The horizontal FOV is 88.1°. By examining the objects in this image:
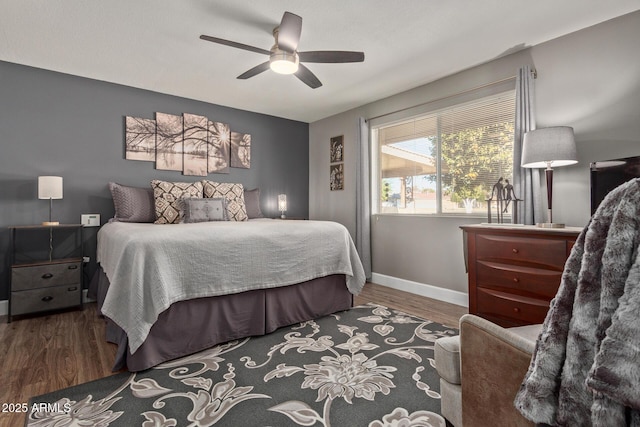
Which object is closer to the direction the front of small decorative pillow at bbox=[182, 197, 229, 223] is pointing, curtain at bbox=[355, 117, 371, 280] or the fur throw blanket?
the fur throw blanket

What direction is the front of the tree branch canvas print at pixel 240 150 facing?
toward the camera

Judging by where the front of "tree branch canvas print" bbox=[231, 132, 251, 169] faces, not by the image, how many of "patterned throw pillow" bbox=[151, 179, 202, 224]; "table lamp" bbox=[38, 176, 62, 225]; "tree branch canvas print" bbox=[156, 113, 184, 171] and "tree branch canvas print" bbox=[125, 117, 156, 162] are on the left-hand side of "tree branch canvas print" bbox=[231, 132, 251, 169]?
0

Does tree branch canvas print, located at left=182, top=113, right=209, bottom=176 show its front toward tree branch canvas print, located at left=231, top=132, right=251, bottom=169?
no

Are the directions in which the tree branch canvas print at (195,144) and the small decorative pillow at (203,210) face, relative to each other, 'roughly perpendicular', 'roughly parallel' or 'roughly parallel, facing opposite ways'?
roughly parallel

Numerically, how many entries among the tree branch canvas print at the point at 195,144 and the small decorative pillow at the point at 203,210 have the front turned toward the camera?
2

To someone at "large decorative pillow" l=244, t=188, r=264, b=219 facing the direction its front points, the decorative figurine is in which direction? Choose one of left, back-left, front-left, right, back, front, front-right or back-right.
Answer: front

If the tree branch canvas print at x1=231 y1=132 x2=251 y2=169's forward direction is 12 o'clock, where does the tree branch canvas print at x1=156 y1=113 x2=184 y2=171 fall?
the tree branch canvas print at x1=156 y1=113 x2=184 y2=171 is roughly at 2 o'clock from the tree branch canvas print at x1=231 y1=132 x2=251 y2=169.

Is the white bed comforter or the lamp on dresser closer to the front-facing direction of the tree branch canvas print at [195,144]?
the white bed comforter

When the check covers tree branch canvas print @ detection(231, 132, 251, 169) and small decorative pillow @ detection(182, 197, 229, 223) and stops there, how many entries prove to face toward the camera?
2

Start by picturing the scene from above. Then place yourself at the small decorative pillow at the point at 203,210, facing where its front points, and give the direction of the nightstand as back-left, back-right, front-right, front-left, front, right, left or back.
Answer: right

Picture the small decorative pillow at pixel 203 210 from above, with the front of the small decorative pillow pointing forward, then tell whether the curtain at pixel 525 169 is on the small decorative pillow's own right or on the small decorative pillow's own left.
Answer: on the small decorative pillow's own left

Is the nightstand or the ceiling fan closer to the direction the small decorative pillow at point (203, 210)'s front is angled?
the ceiling fan

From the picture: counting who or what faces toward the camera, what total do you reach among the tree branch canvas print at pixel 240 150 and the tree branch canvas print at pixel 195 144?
2

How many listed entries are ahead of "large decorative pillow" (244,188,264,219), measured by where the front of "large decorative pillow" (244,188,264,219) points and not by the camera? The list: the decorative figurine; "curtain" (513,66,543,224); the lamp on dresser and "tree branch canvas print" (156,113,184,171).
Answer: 3

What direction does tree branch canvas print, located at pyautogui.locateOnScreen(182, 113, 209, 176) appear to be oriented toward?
toward the camera

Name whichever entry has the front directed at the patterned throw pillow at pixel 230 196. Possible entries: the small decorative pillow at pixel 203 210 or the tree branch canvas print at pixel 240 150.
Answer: the tree branch canvas print

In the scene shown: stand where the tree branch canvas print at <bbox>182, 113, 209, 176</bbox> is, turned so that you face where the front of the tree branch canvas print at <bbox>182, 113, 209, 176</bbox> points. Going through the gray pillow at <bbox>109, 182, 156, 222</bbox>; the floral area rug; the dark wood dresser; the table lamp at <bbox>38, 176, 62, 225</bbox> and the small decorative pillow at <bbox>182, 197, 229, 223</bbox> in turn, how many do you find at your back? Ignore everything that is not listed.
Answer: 0

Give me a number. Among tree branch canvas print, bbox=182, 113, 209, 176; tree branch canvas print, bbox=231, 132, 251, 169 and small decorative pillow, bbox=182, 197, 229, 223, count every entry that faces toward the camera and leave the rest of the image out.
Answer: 3

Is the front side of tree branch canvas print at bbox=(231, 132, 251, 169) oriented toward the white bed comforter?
yes

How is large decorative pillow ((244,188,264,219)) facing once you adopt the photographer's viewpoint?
facing the viewer and to the right of the viewer

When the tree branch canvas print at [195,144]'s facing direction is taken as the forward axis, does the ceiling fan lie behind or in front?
in front

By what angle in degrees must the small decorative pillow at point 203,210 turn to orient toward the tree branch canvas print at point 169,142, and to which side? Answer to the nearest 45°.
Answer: approximately 135° to its right

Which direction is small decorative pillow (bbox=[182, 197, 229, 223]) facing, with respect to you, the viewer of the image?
facing the viewer
